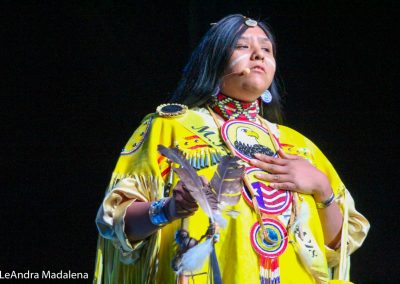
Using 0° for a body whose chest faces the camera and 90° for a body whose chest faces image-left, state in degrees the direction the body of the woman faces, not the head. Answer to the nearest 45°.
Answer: approximately 315°
